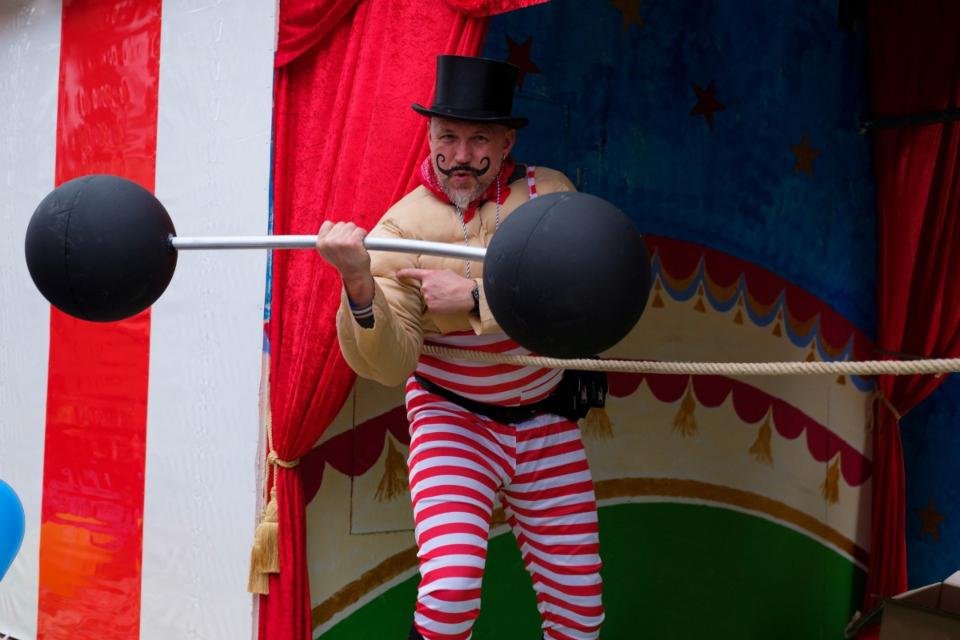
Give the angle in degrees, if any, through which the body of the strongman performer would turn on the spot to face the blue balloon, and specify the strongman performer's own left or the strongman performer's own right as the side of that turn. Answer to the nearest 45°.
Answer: approximately 90° to the strongman performer's own right

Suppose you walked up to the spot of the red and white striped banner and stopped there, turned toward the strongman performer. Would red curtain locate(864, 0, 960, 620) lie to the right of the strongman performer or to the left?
left

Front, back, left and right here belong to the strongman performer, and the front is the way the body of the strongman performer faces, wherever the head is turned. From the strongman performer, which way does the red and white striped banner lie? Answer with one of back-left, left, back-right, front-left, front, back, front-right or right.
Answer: back-right

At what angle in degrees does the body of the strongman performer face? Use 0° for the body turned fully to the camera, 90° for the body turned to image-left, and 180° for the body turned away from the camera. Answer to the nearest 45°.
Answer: approximately 0°

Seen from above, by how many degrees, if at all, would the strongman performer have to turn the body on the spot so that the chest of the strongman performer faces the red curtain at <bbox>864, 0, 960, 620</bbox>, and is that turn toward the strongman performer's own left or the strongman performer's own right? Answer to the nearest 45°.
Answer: approximately 135° to the strongman performer's own left
